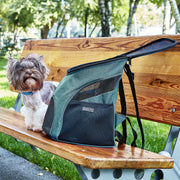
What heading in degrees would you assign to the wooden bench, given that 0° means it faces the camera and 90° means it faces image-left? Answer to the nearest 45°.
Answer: approximately 45°

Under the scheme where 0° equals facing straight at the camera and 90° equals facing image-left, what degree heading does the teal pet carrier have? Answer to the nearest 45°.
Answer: approximately 90°

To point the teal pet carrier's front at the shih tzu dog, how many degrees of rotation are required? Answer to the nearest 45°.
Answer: approximately 45° to its right
